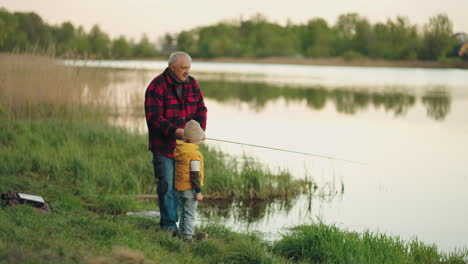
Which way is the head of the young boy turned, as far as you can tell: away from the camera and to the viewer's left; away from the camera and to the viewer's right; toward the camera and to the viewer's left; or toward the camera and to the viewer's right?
away from the camera and to the viewer's right

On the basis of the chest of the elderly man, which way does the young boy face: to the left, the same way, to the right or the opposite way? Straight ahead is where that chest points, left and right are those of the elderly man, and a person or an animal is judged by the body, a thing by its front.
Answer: to the left

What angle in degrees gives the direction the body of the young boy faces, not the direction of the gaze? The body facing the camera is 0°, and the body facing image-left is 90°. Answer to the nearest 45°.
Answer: approximately 225°

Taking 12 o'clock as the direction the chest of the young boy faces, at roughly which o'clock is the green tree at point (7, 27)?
The green tree is roughly at 10 o'clock from the young boy.
